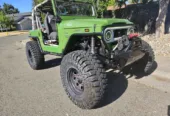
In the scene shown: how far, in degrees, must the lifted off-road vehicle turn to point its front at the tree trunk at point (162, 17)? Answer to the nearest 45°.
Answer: approximately 90° to its left

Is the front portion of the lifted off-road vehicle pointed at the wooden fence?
no
